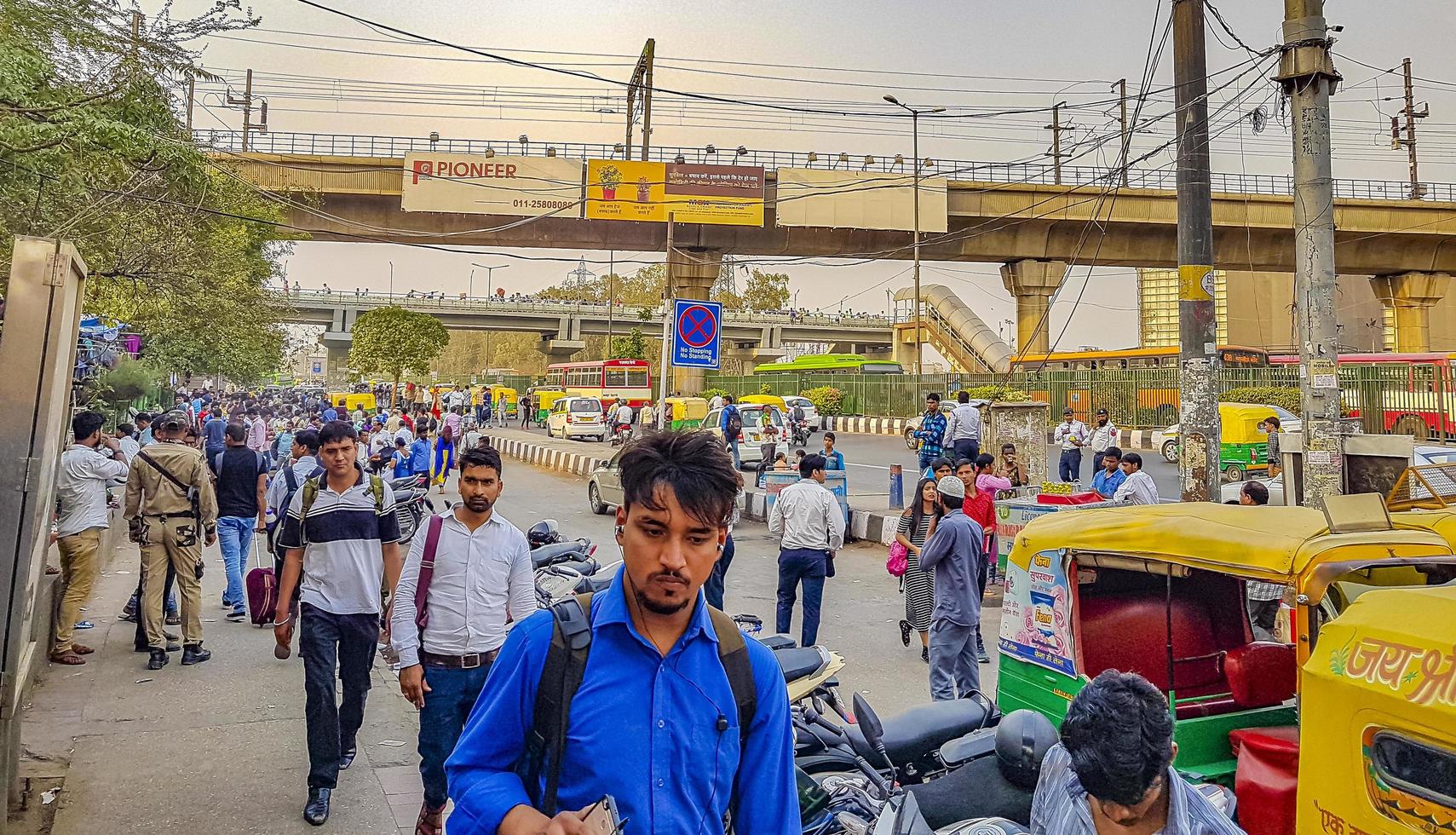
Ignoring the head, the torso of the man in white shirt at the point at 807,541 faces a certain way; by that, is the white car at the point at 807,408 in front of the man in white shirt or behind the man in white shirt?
in front

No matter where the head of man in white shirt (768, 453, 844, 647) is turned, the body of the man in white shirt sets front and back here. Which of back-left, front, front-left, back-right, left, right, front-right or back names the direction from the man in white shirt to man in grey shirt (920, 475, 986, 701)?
back-right

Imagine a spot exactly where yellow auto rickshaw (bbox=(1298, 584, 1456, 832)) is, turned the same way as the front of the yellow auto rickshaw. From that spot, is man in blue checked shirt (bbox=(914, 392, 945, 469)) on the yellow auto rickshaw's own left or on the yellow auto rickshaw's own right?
on the yellow auto rickshaw's own left

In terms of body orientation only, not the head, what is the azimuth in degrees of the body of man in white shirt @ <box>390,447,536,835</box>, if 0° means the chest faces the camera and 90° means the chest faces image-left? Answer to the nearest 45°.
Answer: approximately 0°

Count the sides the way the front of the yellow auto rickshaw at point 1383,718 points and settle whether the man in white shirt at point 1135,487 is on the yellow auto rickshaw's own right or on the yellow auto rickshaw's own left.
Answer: on the yellow auto rickshaw's own left

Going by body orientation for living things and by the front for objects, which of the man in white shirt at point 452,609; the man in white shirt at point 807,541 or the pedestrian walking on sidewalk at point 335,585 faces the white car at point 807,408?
the man in white shirt at point 807,541

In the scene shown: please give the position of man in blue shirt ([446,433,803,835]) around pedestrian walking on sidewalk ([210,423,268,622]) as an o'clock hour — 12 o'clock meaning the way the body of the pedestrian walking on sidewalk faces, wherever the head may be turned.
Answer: The man in blue shirt is roughly at 6 o'clock from the pedestrian walking on sidewalk.

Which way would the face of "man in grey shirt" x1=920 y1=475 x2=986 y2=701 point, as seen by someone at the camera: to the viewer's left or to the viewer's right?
to the viewer's left

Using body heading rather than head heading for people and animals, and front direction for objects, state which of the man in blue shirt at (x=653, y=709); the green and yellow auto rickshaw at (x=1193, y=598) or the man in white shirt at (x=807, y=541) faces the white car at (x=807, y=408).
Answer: the man in white shirt

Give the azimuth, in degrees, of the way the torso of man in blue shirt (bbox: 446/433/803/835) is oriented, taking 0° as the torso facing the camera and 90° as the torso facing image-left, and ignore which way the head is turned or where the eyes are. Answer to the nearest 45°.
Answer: approximately 0°

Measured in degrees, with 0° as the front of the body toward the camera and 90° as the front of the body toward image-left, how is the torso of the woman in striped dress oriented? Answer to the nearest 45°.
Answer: approximately 315°
